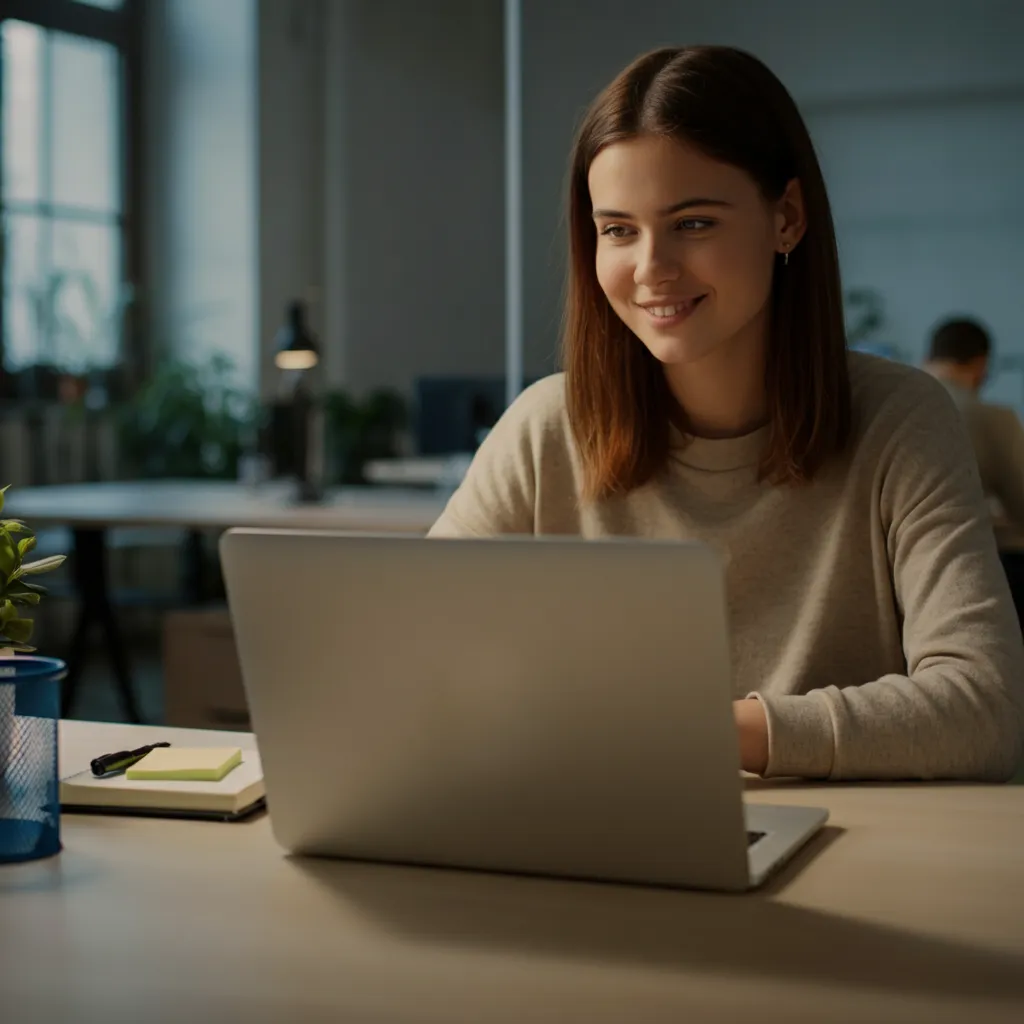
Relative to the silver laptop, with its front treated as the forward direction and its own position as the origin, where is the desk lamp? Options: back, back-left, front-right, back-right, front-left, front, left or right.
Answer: front-left

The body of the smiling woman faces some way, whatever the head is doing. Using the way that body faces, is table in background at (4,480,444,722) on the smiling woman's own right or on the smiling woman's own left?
on the smiling woman's own right

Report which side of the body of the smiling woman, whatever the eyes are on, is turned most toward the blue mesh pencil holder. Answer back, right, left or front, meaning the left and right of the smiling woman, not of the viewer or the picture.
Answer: front

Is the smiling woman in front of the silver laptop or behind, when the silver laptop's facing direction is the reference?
in front

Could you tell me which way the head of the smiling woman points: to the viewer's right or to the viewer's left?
to the viewer's left

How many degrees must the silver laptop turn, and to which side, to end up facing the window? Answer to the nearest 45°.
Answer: approximately 45° to its left

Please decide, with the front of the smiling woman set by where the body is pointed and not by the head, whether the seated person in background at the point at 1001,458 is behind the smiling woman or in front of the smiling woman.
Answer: behind

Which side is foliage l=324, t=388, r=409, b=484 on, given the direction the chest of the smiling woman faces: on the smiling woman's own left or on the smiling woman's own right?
on the smiling woman's own right

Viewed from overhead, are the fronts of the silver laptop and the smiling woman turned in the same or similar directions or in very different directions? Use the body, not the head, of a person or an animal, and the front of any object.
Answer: very different directions

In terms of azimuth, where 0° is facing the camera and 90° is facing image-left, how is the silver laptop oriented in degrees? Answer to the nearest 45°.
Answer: approximately 225°

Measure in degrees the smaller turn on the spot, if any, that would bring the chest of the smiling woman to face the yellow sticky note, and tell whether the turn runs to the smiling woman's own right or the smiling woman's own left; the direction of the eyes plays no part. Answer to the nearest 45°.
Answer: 0° — they already face it
